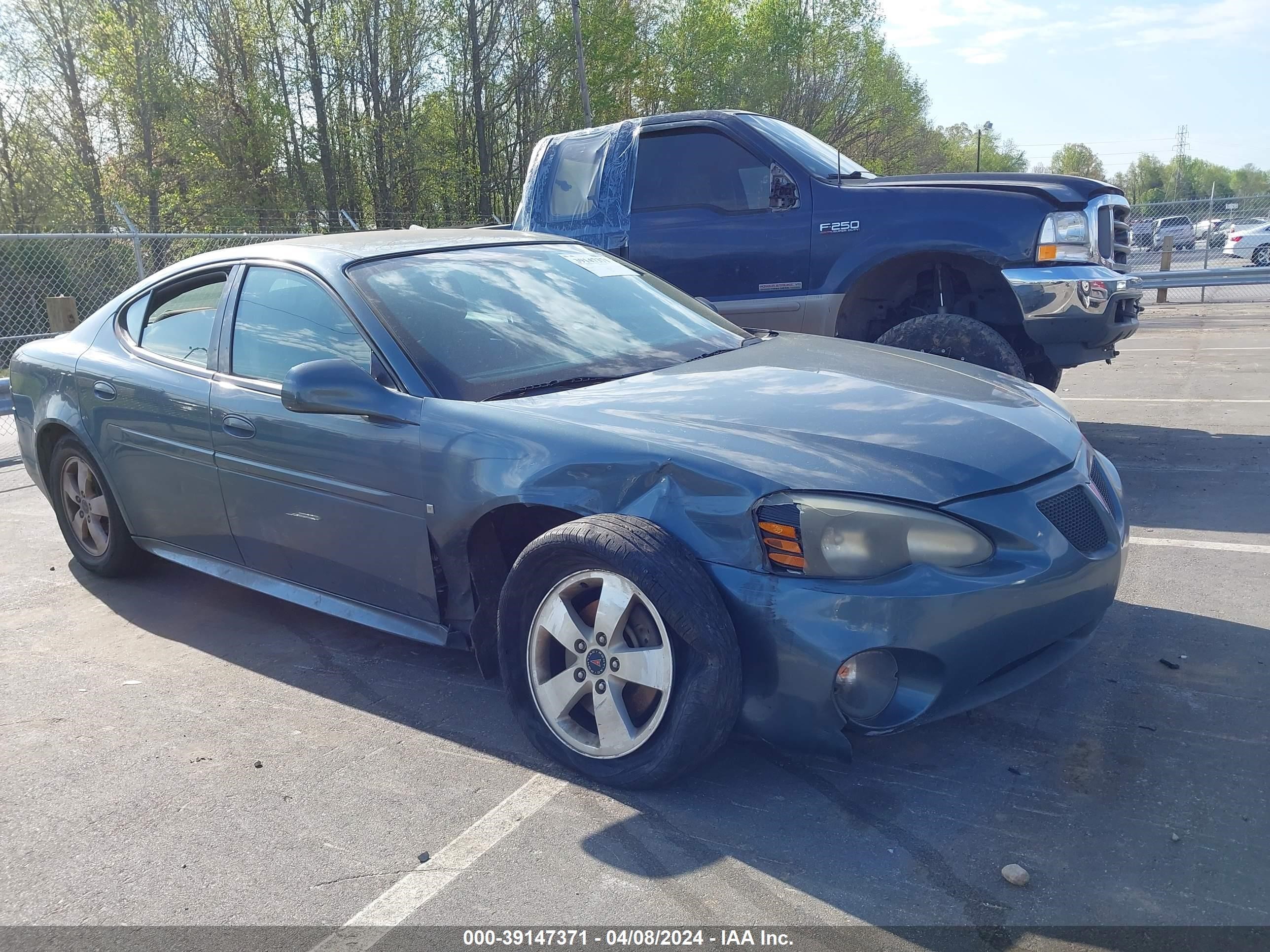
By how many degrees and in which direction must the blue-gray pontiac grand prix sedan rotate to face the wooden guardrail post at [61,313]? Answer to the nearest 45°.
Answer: approximately 180°

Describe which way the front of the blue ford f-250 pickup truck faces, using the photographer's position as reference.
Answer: facing to the right of the viewer

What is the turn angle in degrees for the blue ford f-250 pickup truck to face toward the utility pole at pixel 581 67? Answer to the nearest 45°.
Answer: approximately 90° to its left

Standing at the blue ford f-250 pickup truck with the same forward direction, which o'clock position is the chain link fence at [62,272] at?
The chain link fence is roughly at 7 o'clock from the blue ford f-250 pickup truck.

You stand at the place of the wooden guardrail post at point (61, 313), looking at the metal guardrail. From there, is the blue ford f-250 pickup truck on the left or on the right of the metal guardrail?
right

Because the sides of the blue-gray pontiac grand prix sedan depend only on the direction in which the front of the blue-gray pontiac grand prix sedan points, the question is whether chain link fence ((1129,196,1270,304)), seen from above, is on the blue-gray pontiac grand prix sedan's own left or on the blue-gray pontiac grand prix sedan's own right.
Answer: on the blue-gray pontiac grand prix sedan's own left

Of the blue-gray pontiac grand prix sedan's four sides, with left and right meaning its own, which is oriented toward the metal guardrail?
left

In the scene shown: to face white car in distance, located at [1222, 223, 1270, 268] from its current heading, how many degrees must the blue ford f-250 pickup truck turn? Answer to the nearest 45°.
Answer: approximately 45° to its left

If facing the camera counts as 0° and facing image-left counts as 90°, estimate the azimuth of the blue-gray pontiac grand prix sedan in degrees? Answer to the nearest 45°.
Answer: approximately 315°

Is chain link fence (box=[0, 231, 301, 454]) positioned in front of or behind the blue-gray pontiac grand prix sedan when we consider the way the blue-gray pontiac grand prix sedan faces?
behind

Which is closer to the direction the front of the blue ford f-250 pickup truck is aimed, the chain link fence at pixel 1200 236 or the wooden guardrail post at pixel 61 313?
the chain link fence
